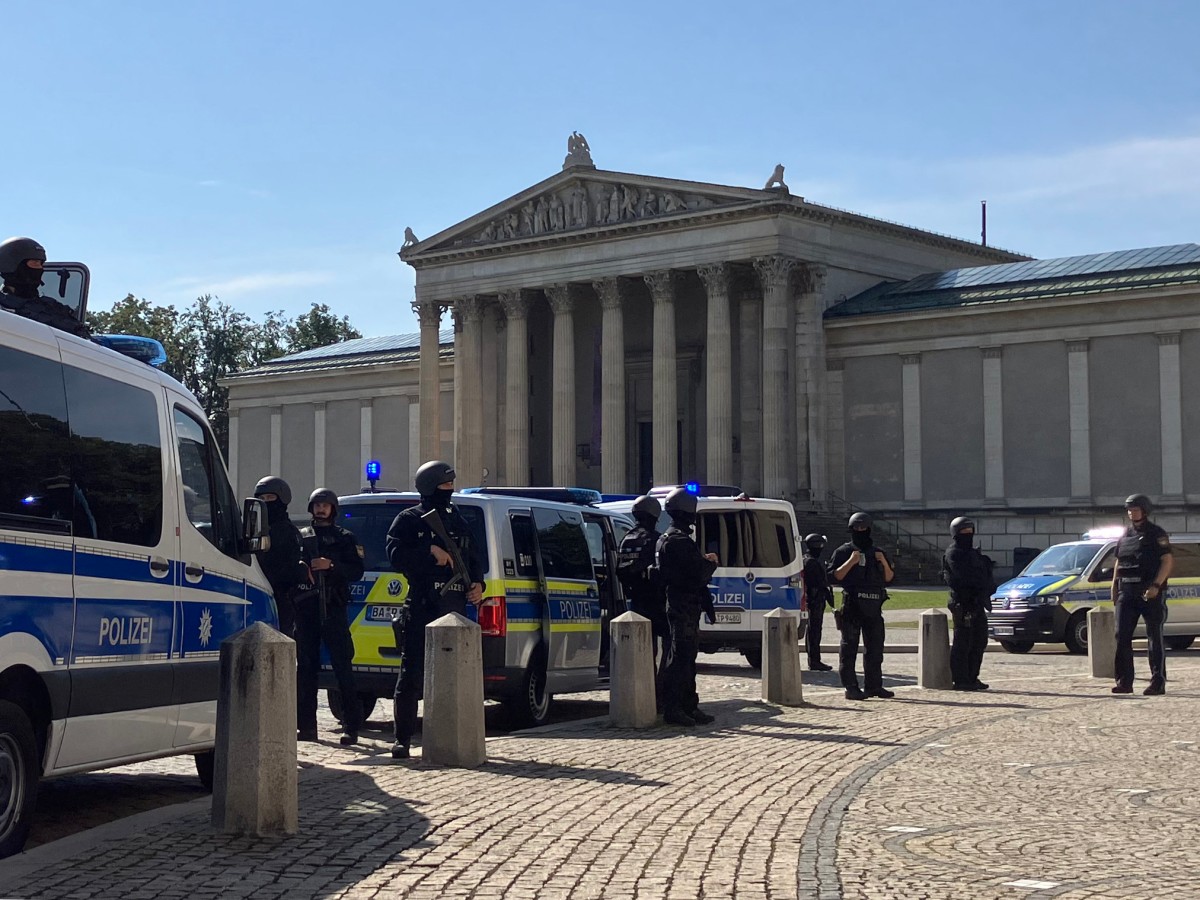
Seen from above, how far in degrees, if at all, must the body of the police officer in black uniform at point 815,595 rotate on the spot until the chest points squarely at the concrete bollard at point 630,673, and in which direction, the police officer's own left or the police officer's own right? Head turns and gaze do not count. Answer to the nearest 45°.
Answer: approximately 90° to the police officer's own right

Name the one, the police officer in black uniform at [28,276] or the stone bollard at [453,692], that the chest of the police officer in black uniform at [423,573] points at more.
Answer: the stone bollard

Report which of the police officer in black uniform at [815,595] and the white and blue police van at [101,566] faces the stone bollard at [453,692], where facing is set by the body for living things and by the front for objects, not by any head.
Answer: the white and blue police van

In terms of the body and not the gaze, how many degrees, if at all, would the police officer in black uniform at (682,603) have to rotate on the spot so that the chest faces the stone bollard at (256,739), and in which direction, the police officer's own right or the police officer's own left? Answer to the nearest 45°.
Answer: approximately 90° to the police officer's own right

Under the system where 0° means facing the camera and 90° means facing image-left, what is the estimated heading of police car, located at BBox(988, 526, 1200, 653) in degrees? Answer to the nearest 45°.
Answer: approximately 45°

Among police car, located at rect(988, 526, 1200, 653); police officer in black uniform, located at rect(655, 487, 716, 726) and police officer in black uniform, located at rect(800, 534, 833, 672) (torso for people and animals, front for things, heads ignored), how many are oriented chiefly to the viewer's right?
2

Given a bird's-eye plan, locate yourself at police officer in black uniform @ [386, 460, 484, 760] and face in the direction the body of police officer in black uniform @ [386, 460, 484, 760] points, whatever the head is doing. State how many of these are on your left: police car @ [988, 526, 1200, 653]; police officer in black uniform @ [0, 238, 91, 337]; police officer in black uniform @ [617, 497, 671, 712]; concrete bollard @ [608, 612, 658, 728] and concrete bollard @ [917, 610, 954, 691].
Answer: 4
